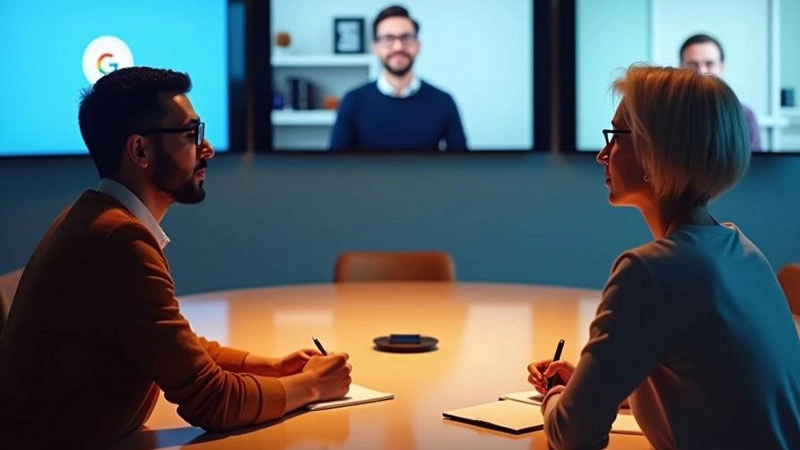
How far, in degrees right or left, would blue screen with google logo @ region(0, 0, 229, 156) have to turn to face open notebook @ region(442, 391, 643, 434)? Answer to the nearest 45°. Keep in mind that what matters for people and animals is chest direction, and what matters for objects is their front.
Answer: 0° — it already faces it

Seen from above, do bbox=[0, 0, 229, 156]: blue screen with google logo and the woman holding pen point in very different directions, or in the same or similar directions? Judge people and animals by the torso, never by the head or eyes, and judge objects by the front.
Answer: very different directions

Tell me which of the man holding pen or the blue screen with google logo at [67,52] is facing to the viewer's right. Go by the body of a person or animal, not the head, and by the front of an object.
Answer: the man holding pen

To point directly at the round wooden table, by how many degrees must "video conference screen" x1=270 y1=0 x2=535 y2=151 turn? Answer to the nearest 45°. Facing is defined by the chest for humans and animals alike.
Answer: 0° — it already faces it

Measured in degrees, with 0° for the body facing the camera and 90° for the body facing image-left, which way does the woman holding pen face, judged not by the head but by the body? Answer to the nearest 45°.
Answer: approximately 135°

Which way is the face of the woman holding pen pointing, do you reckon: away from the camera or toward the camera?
away from the camera

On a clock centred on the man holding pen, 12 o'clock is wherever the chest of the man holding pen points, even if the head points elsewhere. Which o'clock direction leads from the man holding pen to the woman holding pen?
The woman holding pen is roughly at 1 o'clock from the man holding pen.

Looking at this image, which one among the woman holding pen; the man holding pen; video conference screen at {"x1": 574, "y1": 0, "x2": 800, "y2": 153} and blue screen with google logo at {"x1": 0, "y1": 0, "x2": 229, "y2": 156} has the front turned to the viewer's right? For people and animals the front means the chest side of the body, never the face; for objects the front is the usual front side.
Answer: the man holding pen

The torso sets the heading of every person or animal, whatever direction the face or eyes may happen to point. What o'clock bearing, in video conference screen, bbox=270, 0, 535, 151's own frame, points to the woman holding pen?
The woman holding pen is roughly at 12 o'clock from the video conference screen.

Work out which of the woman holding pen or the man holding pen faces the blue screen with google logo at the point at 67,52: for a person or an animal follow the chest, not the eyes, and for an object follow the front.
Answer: the woman holding pen

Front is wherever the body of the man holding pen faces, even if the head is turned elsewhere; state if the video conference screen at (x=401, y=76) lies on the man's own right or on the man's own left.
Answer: on the man's own left
